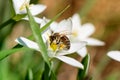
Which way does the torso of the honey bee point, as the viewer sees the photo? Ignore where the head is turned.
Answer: to the viewer's left
